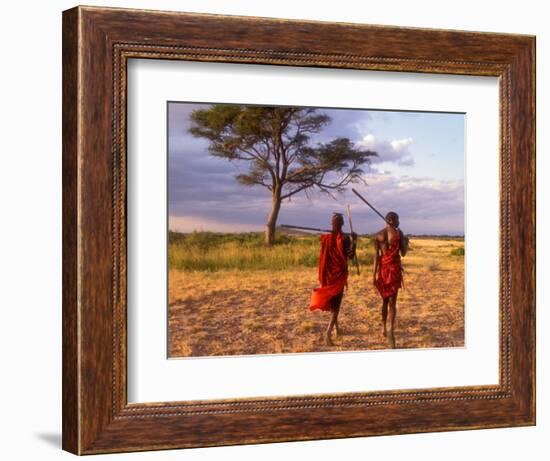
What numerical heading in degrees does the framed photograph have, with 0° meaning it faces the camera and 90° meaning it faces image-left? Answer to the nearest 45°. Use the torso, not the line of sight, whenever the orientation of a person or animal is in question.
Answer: approximately 315°
